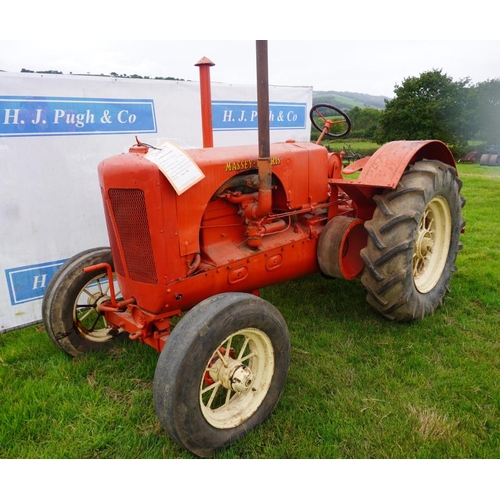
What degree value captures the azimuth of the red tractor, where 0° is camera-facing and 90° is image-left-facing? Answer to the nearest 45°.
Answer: approximately 45°

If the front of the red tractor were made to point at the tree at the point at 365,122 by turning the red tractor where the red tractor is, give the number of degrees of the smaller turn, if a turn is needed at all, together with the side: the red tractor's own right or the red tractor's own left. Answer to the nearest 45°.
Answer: approximately 135° to the red tractor's own right

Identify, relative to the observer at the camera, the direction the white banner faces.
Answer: facing the viewer and to the right of the viewer

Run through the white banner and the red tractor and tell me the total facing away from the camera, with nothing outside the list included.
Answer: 0

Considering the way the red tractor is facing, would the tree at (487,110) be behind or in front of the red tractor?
behind

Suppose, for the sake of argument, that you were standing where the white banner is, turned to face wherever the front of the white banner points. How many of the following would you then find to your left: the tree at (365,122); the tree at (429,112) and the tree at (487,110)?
3

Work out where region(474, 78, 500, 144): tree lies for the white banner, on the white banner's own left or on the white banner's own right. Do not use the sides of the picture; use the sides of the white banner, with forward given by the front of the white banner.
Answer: on the white banner's own left

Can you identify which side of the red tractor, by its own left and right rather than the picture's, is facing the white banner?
right

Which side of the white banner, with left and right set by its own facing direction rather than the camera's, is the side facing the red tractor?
front

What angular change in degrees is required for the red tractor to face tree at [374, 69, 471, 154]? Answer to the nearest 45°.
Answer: approximately 180°

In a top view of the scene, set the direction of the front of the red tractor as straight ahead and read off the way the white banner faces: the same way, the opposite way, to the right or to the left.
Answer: to the left
